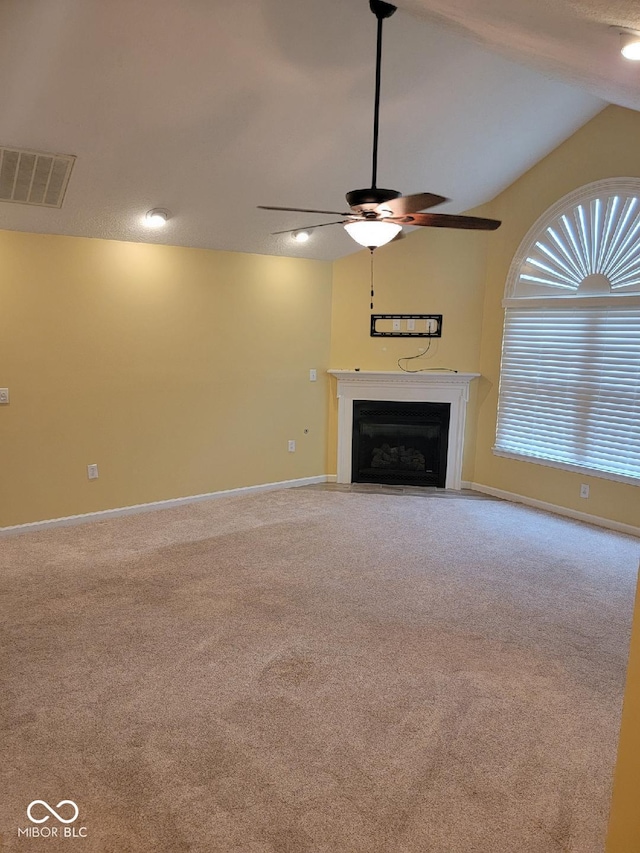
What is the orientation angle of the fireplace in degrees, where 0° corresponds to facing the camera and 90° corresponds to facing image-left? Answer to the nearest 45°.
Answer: approximately 0°

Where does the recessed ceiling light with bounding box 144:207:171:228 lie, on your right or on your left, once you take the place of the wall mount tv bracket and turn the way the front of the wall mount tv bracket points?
on your right

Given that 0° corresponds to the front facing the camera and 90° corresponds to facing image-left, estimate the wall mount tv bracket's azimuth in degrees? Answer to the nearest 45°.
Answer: approximately 0°

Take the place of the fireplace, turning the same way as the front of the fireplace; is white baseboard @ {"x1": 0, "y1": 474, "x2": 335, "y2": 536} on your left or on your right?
on your right

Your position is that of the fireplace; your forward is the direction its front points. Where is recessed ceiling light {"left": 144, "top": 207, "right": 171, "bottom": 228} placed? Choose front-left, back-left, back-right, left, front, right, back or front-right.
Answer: front-right

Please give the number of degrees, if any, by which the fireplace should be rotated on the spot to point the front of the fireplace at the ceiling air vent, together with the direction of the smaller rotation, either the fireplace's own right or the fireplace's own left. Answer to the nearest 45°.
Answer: approximately 45° to the fireplace's own right
